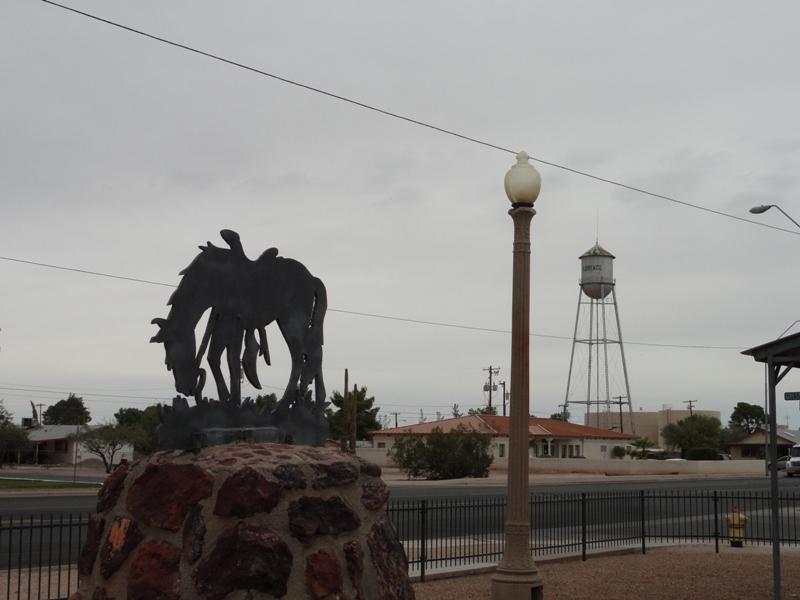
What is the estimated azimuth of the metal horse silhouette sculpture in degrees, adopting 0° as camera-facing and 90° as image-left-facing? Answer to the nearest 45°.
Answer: approximately 90°

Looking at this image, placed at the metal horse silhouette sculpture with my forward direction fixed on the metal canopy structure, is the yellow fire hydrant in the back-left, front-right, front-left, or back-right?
front-left

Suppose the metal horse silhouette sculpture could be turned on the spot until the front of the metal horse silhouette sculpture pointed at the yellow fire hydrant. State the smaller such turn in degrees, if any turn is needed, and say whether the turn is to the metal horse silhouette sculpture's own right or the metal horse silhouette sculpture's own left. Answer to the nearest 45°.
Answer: approximately 135° to the metal horse silhouette sculpture's own right

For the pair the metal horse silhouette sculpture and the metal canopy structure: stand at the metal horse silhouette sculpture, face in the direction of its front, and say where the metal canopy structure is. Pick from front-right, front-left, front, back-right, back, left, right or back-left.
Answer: back-right
